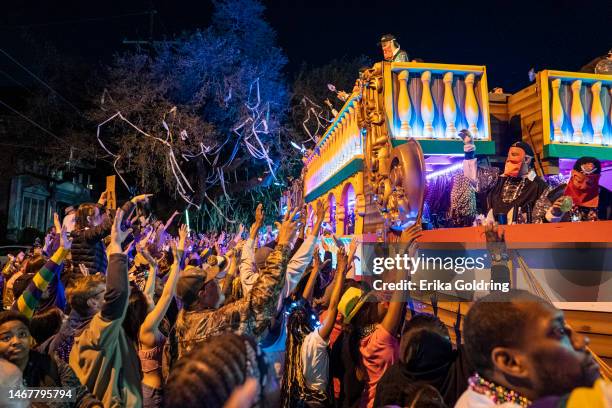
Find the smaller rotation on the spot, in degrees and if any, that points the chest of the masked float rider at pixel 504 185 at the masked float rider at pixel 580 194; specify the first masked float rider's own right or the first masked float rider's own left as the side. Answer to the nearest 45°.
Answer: approximately 90° to the first masked float rider's own left

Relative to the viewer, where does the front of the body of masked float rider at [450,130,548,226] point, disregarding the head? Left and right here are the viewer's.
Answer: facing the viewer and to the left of the viewer

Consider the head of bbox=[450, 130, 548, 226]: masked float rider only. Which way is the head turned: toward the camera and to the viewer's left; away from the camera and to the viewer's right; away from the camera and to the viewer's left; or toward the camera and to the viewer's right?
toward the camera and to the viewer's left

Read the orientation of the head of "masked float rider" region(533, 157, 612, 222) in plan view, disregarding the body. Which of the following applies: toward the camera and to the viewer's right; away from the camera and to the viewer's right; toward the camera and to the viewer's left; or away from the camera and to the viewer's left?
toward the camera and to the viewer's left
